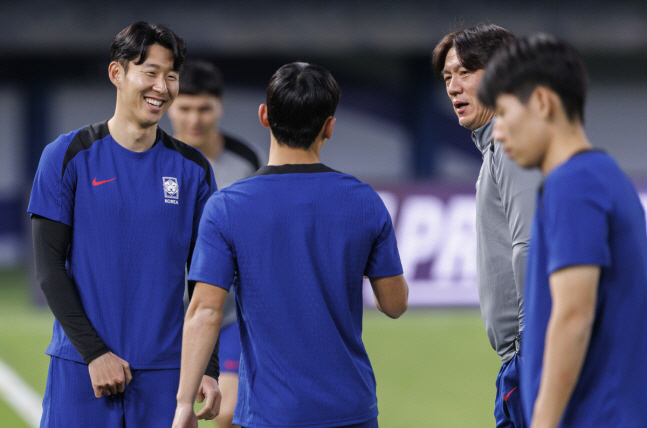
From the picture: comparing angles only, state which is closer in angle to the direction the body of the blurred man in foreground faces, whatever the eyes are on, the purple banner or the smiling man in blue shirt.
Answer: the smiling man in blue shirt

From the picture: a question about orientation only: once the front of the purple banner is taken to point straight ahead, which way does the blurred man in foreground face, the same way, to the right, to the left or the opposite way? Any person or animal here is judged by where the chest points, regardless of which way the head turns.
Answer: to the right

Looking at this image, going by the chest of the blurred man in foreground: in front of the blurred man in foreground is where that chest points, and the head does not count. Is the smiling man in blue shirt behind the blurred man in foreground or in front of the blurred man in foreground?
in front

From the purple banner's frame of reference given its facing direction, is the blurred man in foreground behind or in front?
in front

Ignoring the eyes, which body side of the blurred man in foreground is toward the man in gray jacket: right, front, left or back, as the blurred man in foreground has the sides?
right

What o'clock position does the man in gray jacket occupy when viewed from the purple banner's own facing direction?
The man in gray jacket is roughly at 12 o'clock from the purple banner.

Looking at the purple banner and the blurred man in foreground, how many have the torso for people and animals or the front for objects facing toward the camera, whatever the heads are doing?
1

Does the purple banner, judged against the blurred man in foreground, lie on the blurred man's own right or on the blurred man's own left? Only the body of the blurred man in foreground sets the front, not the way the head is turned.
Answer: on the blurred man's own right

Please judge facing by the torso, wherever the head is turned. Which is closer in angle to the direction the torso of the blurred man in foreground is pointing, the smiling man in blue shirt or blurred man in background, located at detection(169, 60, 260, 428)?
the smiling man in blue shirt

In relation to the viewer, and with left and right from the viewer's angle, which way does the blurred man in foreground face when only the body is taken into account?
facing to the left of the viewer
